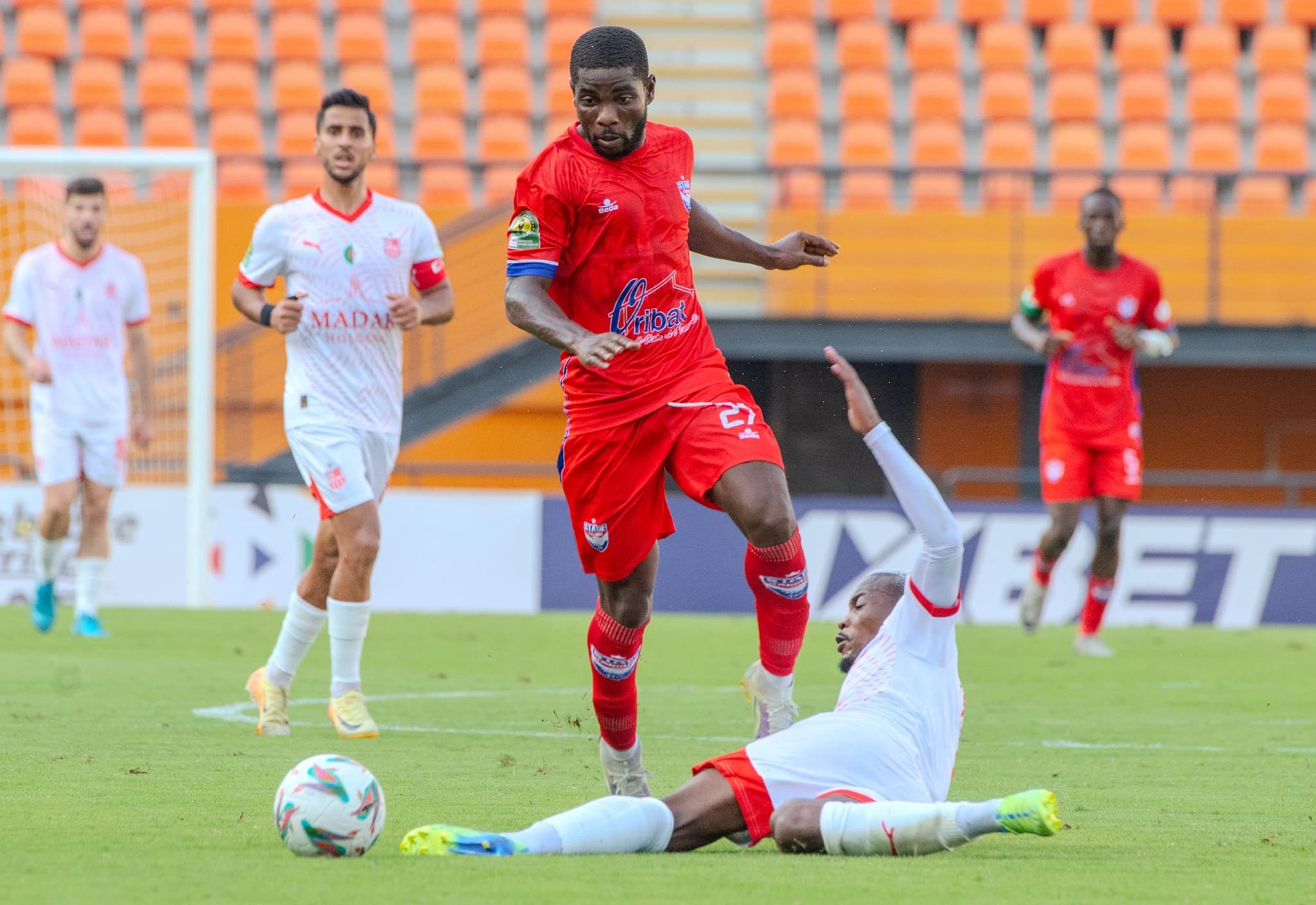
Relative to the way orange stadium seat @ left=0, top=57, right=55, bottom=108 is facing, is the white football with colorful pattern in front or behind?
in front

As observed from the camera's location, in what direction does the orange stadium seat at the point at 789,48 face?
facing the viewer

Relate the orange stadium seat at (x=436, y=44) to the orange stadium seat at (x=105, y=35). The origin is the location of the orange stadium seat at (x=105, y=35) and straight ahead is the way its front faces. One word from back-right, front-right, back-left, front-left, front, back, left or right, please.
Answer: left

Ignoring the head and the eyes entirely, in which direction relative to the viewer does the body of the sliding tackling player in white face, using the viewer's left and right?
facing to the left of the viewer

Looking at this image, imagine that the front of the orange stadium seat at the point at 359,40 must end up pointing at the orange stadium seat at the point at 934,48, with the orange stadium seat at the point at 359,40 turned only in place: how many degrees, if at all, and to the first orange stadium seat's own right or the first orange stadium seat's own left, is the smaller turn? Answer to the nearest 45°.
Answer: approximately 90° to the first orange stadium seat's own left

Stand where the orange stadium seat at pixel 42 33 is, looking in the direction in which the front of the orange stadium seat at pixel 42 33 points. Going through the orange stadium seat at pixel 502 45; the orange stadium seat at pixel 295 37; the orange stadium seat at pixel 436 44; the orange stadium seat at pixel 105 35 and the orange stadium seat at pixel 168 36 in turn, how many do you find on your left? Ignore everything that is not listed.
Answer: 5

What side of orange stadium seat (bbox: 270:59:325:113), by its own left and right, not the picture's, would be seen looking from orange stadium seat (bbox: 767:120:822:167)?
left

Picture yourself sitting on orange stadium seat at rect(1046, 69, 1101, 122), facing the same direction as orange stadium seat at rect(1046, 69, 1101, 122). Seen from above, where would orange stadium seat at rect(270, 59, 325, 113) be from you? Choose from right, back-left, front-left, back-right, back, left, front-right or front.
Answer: right

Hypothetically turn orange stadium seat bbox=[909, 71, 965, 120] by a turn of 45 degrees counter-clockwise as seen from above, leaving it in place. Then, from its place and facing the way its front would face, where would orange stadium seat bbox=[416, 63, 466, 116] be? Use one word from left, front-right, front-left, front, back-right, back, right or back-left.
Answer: back-right

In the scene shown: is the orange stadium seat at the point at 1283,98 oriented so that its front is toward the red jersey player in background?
yes

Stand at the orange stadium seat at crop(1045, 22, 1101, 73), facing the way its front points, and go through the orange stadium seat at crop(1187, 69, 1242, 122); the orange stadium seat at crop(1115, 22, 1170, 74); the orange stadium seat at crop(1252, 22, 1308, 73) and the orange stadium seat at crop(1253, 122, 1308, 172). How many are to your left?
4

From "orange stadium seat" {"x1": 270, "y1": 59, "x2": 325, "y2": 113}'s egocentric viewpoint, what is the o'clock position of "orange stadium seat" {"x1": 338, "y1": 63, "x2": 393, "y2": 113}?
"orange stadium seat" {"x1": 338, "y1": 63, "x2": 393, "y2": 113} is roughly at 9 o'clock from "orange stadium seat" {"x1": 270, "y1": 59, "x2": 325, "y2": 113}.

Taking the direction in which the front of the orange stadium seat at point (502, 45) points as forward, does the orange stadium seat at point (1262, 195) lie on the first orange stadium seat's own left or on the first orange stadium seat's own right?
on the first orange stadium seat's own left

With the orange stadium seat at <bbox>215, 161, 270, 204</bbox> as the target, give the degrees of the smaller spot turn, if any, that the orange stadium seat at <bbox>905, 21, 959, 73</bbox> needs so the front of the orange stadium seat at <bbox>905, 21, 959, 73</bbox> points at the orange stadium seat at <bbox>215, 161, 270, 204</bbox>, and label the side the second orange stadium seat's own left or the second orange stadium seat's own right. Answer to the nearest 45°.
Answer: approximately 90° to the second orange stadium seat's own right
